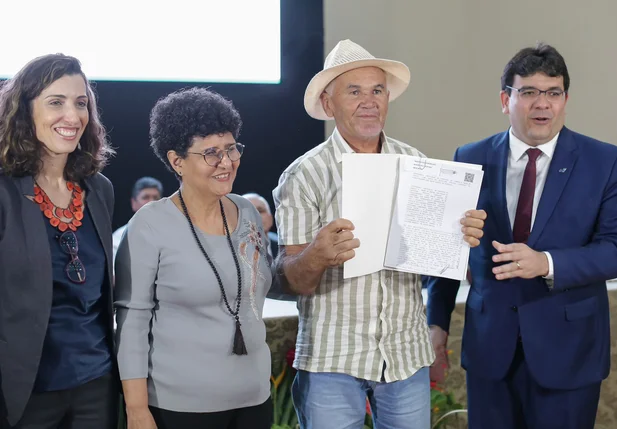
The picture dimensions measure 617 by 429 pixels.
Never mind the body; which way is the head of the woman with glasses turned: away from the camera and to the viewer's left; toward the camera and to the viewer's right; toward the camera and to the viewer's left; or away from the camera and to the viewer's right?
toward the camera and to the viewer's right

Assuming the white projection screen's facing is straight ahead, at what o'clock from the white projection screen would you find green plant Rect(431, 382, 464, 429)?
The green plant is roughly at 11 o'clock from the white projection screen.

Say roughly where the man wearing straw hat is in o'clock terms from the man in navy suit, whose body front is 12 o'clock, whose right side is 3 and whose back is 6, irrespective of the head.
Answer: The man wearing straw hat is roughly at 2 o'clock from the man in navy suit.

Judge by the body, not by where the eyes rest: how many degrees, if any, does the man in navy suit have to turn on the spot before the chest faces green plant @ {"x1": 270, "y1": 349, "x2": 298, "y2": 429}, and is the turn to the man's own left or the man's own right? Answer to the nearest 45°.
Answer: approximately 90° to the man's own right

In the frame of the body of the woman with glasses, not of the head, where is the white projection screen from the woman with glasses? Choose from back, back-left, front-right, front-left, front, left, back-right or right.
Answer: back-left

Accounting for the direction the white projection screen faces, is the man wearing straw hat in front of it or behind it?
in front

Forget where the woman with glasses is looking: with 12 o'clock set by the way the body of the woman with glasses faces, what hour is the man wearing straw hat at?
The man wearing straw hat is roughly at 10 o'clock from the woman with glasses.

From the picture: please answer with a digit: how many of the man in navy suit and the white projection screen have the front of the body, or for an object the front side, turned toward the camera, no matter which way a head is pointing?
2

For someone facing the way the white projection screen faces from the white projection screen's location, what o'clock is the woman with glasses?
The woman with glasses is roughly at 12 o'clock from the white projection screen.
